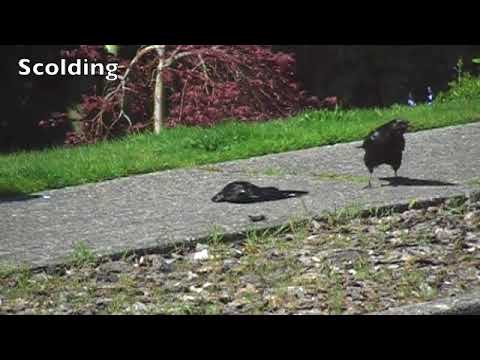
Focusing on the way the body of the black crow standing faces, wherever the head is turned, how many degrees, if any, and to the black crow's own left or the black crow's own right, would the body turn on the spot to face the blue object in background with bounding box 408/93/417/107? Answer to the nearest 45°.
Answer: approximately 135° to the black crow's own left

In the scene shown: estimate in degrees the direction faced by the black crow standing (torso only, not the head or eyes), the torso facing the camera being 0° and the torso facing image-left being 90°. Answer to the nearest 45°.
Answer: approximately 315°

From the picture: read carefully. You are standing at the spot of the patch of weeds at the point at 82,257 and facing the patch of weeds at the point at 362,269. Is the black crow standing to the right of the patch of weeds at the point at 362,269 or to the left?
left

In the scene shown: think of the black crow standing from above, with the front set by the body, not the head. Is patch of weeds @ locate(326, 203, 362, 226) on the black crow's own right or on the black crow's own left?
on the black crow's own right
